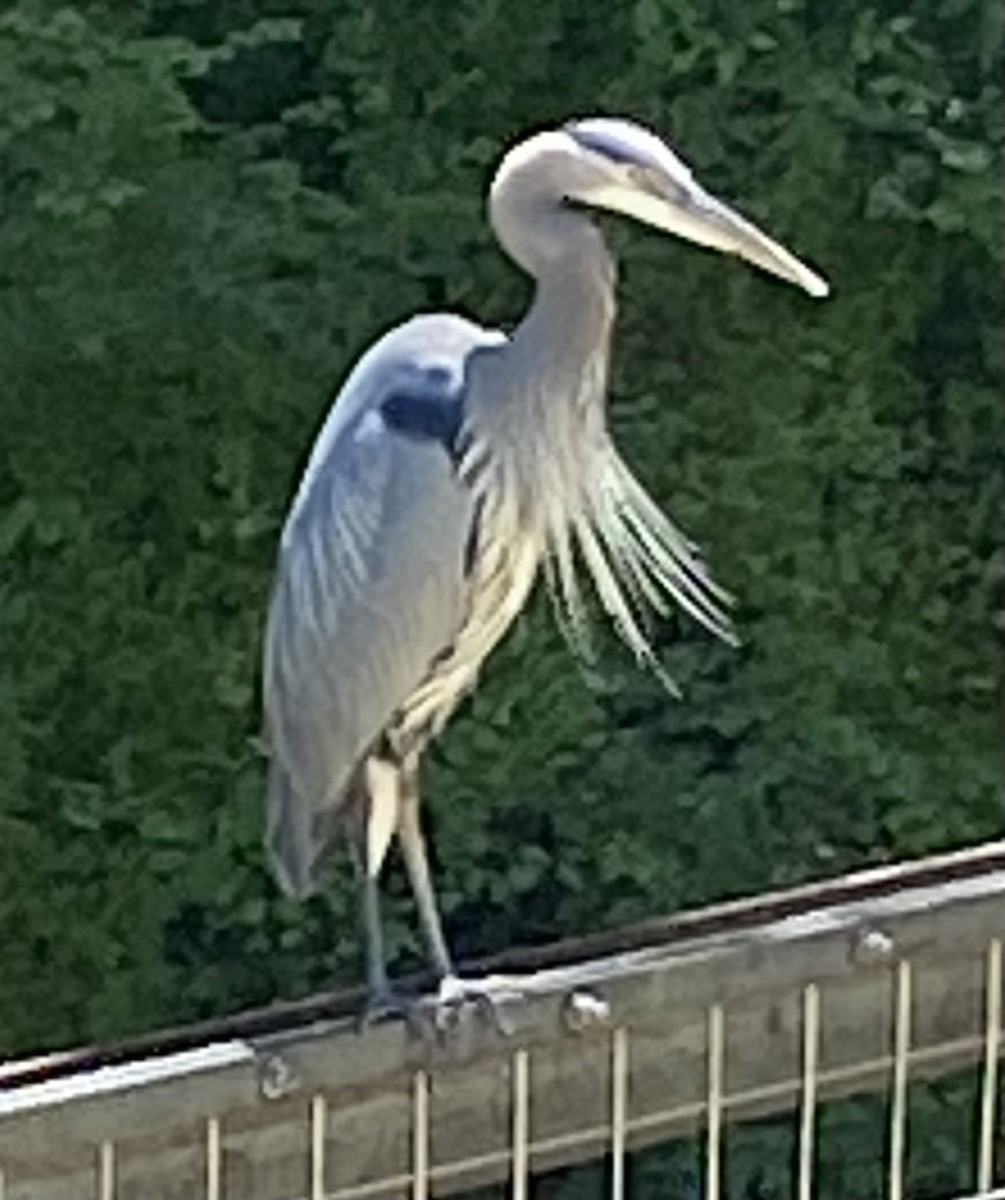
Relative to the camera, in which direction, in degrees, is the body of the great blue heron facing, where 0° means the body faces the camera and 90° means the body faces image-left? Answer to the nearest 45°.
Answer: approximately 270°
